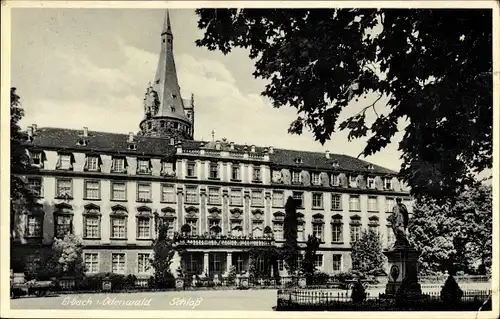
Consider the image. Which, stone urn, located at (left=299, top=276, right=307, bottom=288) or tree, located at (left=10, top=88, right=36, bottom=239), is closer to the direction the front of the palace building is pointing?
the stone urn

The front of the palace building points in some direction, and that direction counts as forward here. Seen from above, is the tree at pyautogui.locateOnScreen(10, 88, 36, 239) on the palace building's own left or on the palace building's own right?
on the palace building's own right

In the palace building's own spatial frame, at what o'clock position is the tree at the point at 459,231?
The tree is roughly at 11 o'clock from the palace building.
